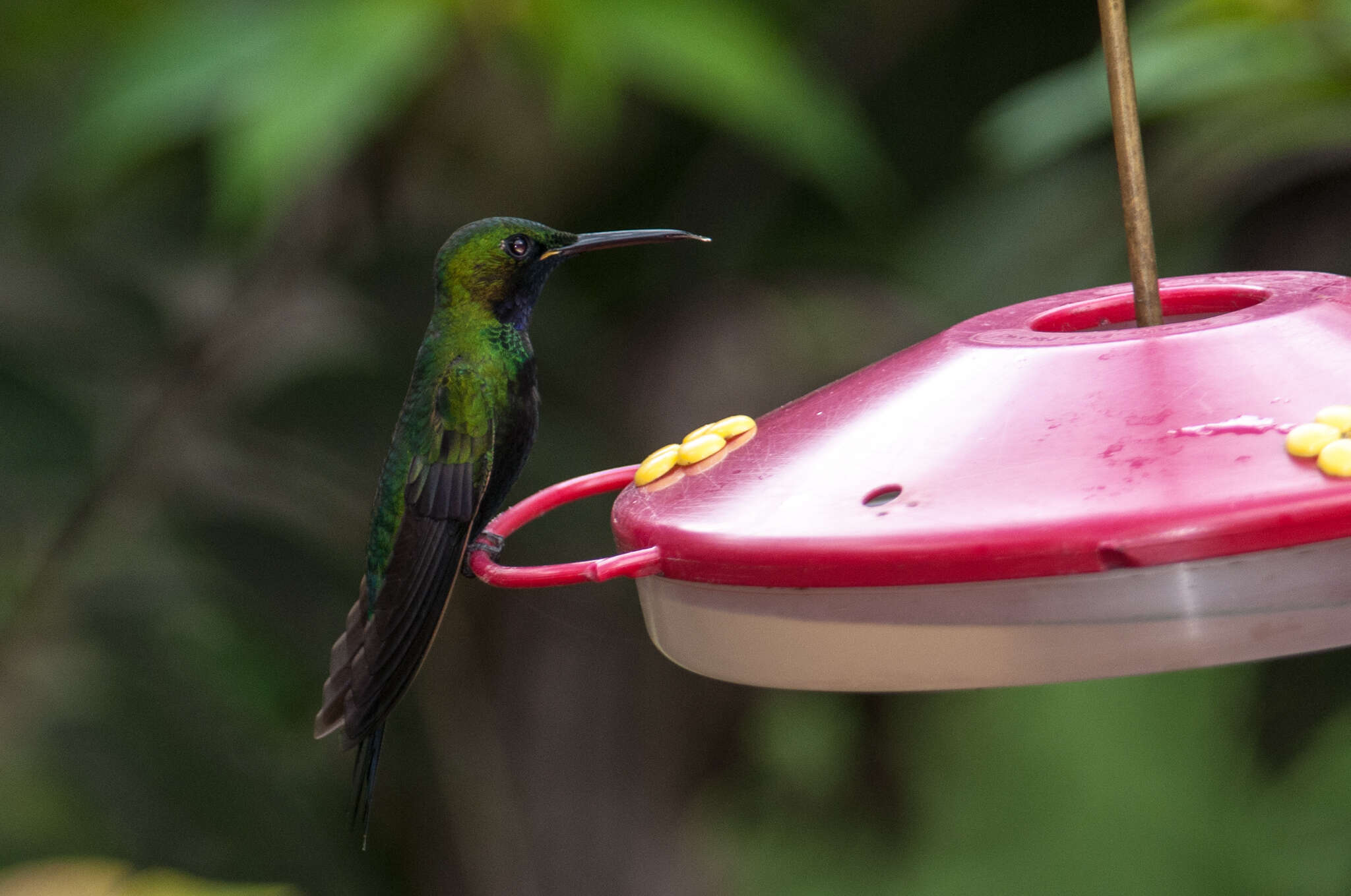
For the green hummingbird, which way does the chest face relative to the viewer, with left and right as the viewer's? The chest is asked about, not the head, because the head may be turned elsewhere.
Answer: facing to the right of the viewer

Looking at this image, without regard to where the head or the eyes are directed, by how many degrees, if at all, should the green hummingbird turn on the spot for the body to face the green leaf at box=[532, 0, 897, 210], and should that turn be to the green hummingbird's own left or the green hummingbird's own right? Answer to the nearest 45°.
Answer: approximately 45° to the green hummingbird's own left

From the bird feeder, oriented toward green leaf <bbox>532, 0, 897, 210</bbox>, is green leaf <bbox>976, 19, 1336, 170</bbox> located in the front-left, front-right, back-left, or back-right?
front-right

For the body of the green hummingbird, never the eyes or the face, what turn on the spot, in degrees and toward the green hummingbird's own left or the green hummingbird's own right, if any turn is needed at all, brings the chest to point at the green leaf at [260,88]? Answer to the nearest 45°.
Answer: approximately 90° to the green hummingbird's own left

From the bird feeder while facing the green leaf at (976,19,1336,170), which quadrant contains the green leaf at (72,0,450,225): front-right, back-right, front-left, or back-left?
front-left

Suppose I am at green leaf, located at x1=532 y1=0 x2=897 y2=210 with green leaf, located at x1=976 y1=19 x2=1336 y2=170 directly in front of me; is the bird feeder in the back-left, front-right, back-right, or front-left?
front-right
